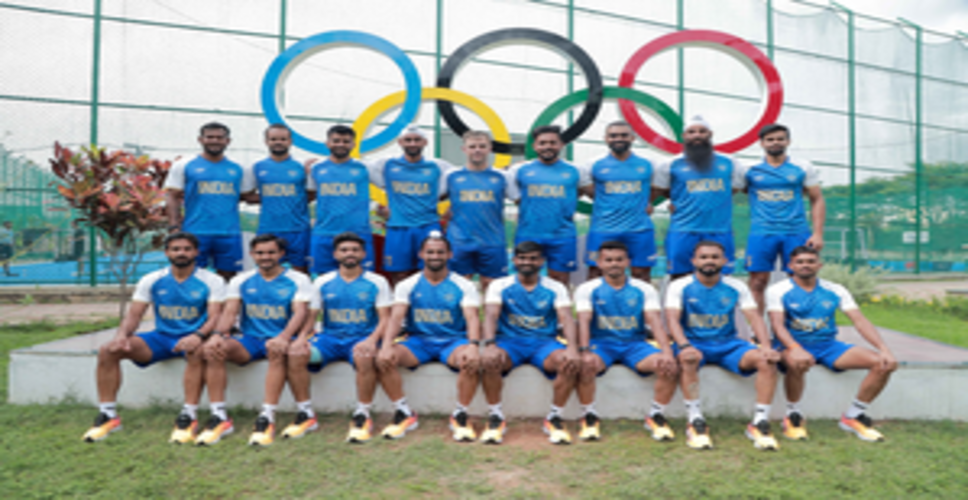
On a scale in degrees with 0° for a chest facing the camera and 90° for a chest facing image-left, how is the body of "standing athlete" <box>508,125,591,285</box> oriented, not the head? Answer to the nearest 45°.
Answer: approximately 0°

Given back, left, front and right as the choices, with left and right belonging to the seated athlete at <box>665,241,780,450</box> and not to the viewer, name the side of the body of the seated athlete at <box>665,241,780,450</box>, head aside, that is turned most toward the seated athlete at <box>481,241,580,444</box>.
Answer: right

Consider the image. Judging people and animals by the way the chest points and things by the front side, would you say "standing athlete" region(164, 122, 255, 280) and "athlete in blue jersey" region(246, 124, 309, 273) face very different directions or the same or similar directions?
same or similar directions

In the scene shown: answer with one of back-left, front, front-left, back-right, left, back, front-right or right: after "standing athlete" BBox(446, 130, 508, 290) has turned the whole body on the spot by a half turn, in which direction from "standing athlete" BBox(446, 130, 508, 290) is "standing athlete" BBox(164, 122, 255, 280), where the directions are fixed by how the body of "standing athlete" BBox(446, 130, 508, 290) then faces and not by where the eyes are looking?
left

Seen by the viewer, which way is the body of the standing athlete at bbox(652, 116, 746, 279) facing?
toward the camera

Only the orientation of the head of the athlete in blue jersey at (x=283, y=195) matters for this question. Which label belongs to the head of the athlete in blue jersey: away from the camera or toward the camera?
toward the camera

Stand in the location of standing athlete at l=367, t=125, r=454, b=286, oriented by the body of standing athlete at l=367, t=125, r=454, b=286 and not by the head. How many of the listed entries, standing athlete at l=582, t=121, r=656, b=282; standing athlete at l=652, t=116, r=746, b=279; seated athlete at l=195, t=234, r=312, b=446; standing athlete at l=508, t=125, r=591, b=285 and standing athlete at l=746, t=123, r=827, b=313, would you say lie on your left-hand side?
4

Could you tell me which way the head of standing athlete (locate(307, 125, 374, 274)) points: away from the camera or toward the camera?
toward the camera

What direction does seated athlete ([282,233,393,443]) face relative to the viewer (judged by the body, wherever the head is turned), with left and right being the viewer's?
facing the viewer

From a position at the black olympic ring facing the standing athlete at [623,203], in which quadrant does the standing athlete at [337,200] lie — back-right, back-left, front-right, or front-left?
front-right

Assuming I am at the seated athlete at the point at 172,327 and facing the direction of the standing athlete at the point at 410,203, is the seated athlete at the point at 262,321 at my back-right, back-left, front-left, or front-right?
front-right

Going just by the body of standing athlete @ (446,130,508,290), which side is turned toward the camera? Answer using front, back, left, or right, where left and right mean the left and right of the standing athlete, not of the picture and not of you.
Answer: front

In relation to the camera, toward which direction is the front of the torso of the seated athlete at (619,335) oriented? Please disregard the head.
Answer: toward the camera

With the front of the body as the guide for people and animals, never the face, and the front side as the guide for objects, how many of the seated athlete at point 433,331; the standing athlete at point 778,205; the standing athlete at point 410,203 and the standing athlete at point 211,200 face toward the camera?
4
